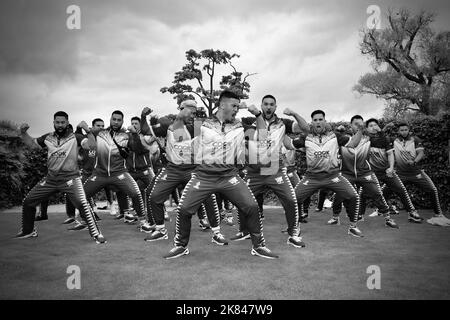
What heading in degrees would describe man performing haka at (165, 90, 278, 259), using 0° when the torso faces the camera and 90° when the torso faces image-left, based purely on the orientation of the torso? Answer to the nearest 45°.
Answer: approximately 0°

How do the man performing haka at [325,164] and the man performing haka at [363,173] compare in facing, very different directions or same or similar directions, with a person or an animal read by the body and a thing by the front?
same or similar directions

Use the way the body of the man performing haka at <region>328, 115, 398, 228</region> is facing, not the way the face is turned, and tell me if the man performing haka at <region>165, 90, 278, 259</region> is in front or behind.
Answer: in front

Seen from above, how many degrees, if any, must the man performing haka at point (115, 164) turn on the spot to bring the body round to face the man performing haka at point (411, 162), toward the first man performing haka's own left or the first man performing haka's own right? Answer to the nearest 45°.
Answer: approximately 90° to the first man performing haka's own left

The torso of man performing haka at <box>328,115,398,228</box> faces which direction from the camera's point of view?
toward the camera

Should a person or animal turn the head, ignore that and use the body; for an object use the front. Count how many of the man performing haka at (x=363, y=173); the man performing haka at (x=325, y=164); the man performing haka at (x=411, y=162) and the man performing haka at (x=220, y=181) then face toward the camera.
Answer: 4

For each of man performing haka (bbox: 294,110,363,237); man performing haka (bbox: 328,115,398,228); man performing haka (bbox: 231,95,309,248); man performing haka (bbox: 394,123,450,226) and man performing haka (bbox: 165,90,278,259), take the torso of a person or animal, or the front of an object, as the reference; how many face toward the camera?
5

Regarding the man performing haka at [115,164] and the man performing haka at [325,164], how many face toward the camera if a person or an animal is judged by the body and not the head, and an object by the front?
2

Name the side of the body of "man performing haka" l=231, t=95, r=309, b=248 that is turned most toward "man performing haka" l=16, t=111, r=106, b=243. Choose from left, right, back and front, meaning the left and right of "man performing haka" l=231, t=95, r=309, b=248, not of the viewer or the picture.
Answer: right

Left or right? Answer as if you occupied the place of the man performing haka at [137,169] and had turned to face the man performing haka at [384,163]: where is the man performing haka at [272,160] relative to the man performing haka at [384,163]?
right

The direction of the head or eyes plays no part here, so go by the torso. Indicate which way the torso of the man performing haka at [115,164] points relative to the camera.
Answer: toward the camera

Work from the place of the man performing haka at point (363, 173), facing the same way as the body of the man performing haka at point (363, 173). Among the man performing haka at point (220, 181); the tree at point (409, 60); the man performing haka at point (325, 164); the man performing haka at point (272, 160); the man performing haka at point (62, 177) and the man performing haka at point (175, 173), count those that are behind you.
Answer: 1
